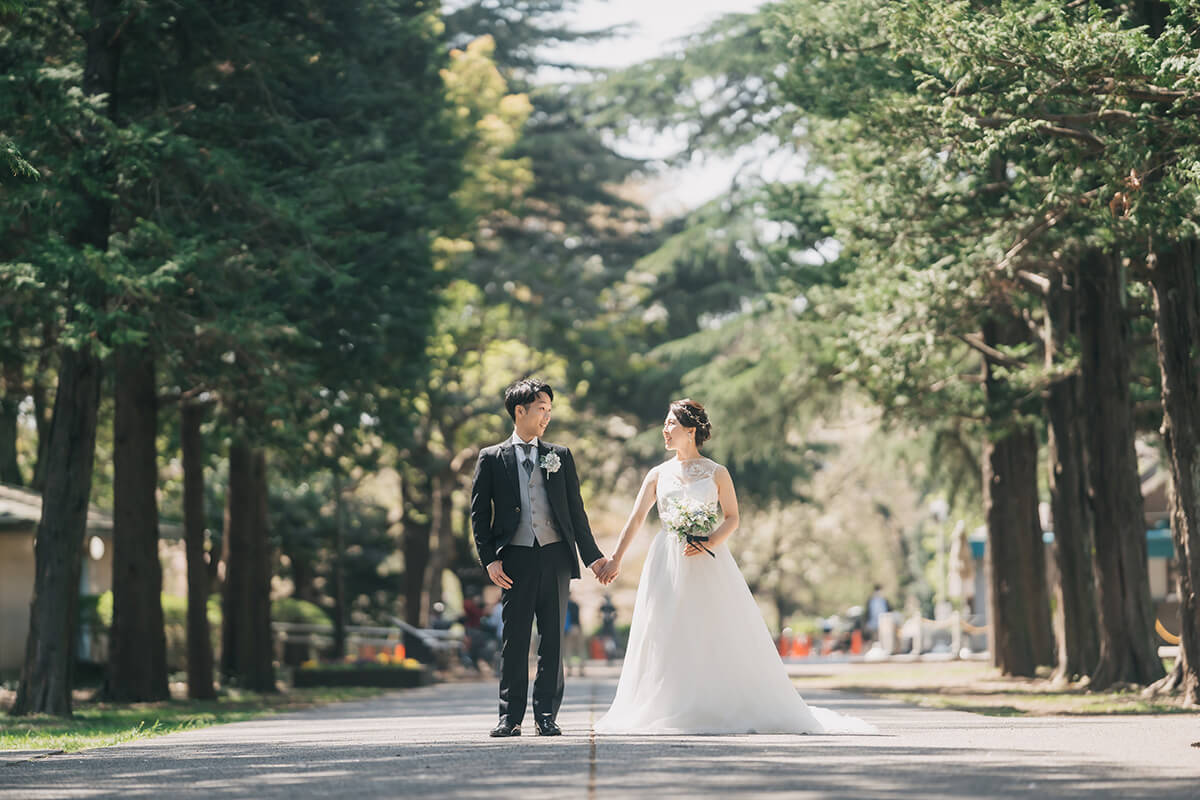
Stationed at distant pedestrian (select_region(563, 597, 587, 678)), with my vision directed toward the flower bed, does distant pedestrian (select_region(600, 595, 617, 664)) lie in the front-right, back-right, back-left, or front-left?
back-right

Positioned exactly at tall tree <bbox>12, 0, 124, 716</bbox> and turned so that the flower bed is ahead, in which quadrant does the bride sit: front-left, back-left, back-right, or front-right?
back-right

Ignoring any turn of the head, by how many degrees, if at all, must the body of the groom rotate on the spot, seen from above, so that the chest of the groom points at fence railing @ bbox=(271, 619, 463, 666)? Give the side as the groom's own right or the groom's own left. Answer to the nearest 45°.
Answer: approximately 180°

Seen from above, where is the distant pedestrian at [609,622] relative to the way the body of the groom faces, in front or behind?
behind

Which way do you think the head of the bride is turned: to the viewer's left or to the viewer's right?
to the viewer's left

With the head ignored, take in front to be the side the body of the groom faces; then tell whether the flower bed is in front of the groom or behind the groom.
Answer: behind

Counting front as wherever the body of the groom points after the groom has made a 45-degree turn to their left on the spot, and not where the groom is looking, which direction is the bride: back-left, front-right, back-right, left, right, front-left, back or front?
left

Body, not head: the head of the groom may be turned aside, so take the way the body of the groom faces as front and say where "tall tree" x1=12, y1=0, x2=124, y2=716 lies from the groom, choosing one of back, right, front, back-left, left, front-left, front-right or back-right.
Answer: back-right

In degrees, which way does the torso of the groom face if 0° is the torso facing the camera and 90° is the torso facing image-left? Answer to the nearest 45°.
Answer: approximately 0°

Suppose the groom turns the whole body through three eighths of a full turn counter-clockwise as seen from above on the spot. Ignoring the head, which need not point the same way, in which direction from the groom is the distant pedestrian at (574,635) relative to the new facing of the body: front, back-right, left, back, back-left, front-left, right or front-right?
front-left
